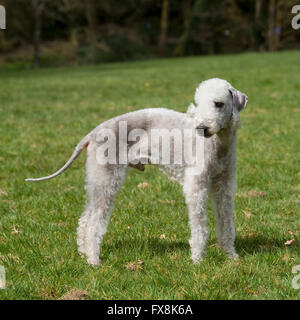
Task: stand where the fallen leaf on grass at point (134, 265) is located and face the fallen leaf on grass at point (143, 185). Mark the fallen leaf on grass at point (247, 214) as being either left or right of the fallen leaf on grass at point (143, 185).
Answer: right

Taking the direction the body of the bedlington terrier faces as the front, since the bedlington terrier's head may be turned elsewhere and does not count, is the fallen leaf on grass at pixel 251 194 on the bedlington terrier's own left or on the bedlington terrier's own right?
on the bedlington terrier's own left

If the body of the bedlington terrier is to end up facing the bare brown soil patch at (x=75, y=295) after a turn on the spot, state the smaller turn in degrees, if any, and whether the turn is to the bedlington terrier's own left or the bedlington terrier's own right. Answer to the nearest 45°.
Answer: approximately 135° to the bedlington terrier's own right

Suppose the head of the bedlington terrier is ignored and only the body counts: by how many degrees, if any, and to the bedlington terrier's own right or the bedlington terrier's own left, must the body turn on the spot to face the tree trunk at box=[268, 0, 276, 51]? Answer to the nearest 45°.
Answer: approximately 90° to the bedlington terrier's own left

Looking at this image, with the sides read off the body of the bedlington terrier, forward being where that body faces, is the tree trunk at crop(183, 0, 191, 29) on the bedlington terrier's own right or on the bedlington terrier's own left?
on the bedlington terrier's own left

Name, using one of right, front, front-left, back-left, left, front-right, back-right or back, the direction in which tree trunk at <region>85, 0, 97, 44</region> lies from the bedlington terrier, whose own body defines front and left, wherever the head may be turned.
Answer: left

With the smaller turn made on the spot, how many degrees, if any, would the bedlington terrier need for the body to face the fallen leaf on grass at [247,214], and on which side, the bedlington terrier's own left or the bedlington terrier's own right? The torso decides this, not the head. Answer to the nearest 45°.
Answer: approximately 45° to the bedlington terrier's own left

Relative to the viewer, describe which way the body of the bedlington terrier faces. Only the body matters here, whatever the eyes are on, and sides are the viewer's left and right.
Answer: facing to the right of the viewer

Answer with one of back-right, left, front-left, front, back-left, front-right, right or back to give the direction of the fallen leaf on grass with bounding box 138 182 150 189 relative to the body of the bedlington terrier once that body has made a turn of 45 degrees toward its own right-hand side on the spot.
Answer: back-left

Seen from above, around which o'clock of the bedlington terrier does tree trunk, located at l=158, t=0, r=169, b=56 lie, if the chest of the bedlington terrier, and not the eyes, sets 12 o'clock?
The tree trunk is roughly at 9 o'clock from the bedlington terrier.
